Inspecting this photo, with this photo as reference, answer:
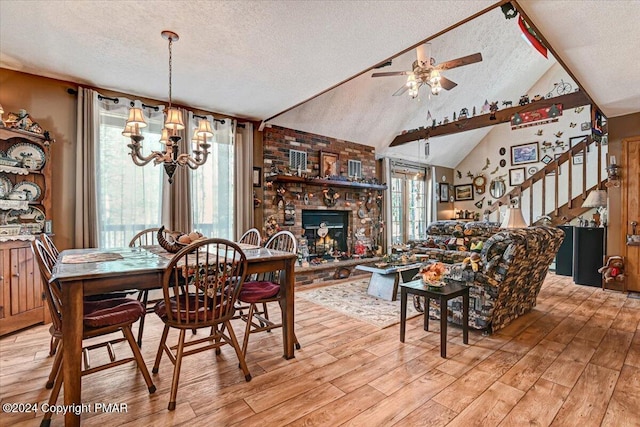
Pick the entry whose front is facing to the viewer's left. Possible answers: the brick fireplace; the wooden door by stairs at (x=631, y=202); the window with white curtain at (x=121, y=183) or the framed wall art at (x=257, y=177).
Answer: the wooden door by stairs

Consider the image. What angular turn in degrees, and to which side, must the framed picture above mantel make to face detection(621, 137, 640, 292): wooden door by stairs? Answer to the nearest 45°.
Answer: approximately 45° to its left

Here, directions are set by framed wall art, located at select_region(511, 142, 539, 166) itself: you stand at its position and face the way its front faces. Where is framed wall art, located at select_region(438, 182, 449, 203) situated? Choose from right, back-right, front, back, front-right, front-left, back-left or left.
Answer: front-right

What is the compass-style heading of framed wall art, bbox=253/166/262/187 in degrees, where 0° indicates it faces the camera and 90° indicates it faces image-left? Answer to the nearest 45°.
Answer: approximately 315°

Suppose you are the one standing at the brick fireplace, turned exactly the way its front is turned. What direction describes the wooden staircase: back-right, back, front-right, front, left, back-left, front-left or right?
front-left

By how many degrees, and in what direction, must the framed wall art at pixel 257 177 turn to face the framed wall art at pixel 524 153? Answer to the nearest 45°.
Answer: approximately 45° to its left

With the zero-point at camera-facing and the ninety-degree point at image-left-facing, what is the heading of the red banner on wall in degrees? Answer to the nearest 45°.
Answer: approximately 45°

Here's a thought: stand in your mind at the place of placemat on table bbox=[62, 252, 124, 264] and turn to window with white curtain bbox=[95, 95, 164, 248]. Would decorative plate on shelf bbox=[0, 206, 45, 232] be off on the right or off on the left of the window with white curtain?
left

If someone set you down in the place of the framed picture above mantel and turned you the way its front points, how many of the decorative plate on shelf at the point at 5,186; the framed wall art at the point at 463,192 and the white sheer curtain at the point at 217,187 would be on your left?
1

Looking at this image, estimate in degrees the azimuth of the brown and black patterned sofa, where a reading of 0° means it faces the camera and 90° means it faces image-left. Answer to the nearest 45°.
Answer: approximately 135°
